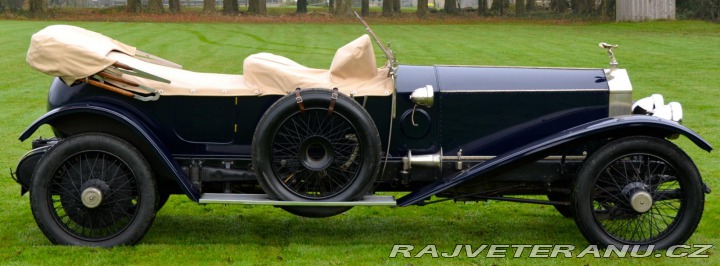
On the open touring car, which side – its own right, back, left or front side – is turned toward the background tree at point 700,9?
left

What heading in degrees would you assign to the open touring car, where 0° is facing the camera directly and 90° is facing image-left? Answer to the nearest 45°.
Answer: approximately 270°

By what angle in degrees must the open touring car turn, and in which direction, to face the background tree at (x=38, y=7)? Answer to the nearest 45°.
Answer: approximately 90° to its left
